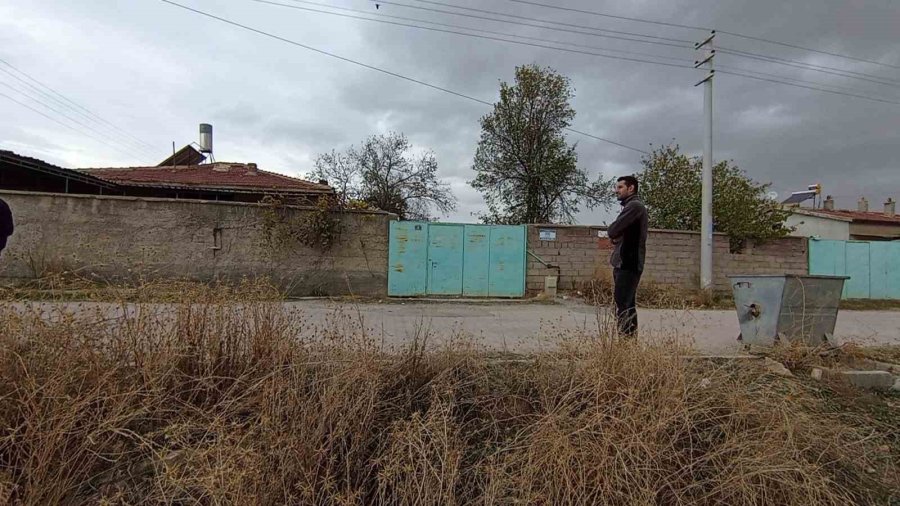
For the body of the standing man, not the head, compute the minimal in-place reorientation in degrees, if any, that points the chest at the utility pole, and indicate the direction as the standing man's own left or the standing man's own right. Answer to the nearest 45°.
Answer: approximately 90° to the standing man's own right

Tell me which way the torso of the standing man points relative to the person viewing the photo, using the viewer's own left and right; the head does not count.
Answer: facing to the left of the viewer

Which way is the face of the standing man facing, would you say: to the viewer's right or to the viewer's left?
to the viewer's left

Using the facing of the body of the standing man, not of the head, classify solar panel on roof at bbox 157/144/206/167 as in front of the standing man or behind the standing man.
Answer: in front

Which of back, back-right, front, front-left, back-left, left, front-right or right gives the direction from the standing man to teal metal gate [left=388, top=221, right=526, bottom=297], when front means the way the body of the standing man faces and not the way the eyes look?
front-right

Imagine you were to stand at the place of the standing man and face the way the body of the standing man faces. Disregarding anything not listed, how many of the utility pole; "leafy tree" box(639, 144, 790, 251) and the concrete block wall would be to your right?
3

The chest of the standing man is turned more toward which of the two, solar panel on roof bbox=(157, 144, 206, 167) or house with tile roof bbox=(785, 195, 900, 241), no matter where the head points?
the solar panel on roof

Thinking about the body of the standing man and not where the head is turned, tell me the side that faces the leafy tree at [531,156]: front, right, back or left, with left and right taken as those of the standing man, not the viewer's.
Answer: right

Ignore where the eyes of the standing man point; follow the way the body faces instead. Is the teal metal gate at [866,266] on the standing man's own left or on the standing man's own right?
on the standing man's own right
